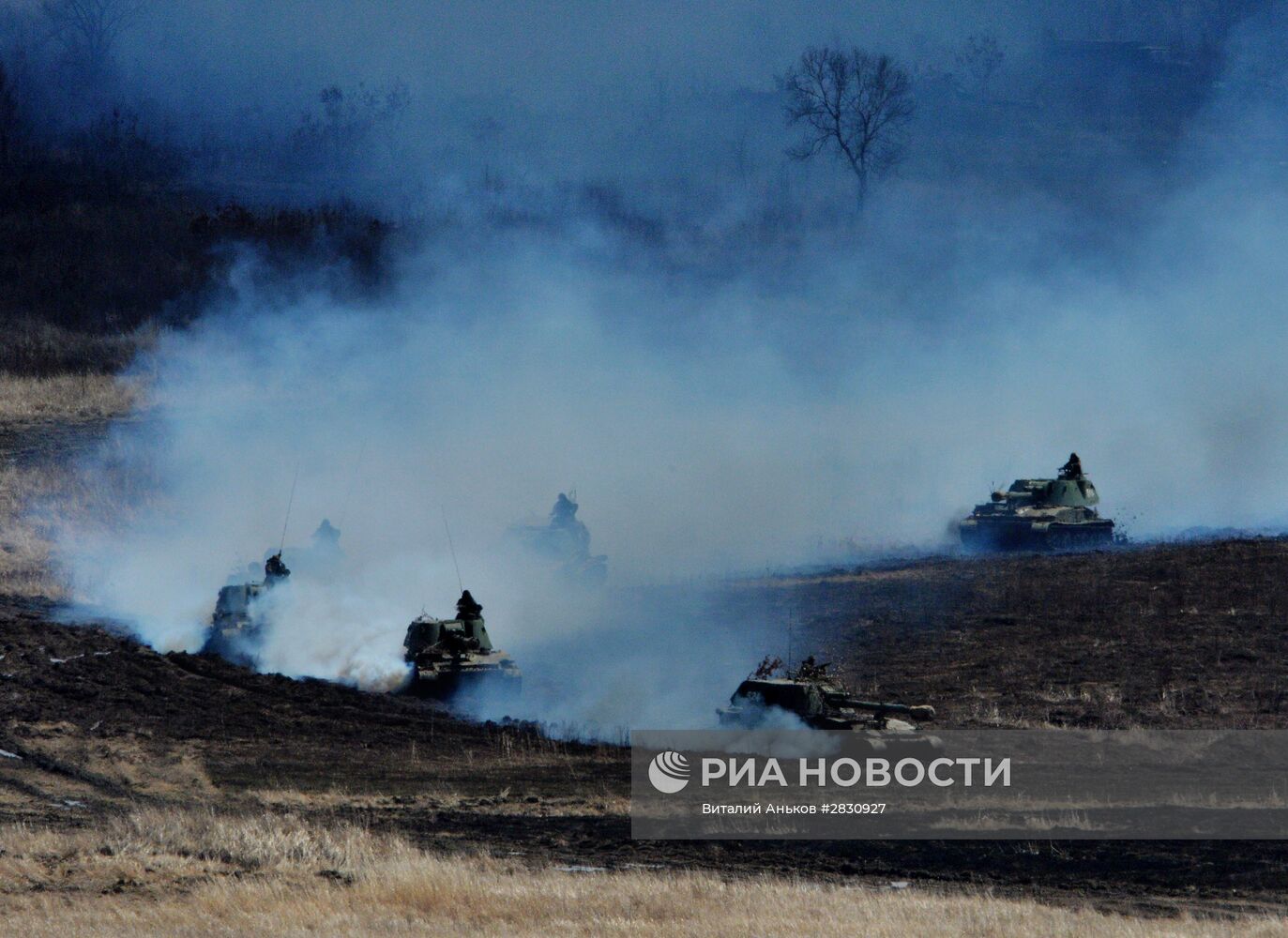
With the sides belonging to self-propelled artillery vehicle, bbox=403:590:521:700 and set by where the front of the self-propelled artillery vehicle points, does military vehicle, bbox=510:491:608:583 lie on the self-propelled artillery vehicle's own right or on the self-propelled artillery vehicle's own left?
on the self-propelled artillery vehicle's own left

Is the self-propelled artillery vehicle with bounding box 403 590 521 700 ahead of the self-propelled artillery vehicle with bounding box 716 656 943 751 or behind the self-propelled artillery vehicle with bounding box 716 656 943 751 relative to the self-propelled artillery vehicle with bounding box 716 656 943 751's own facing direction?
behind

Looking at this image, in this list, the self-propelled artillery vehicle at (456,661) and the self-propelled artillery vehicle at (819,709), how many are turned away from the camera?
0

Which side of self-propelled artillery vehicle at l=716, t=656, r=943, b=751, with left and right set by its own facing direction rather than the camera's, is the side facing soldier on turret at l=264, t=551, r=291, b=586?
back

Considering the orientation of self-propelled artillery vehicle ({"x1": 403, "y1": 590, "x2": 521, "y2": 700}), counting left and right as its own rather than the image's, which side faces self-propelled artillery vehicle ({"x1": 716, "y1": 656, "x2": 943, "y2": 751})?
front

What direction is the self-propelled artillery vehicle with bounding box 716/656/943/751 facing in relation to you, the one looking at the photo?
facing the viewer and to the right of the viewer

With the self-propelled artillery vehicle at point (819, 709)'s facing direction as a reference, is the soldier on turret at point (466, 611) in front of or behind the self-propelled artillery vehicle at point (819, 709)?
behind

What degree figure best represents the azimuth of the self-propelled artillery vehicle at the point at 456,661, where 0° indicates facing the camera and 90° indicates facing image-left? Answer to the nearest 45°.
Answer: approximately 315°

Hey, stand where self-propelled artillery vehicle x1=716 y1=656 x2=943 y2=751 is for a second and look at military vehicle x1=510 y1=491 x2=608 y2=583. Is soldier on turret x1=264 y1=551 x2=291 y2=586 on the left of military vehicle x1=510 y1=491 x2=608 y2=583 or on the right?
left
